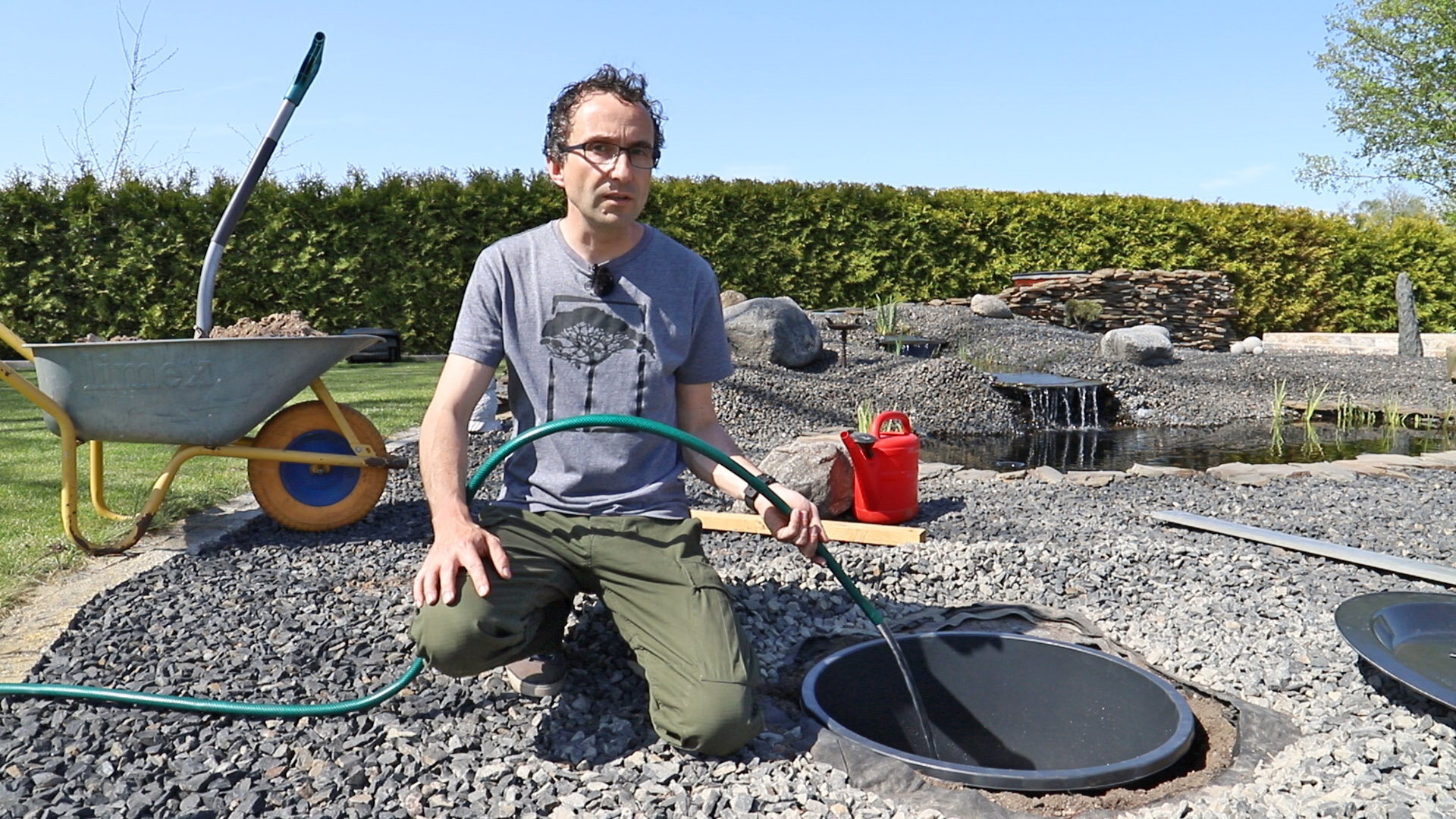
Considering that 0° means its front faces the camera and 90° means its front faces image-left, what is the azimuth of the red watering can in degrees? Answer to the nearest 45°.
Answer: approximately 45°

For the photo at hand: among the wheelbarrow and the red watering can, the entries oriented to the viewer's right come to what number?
1

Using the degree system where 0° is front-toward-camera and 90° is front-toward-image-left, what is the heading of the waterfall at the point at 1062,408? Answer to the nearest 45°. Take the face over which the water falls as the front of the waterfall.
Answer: approximately 0°

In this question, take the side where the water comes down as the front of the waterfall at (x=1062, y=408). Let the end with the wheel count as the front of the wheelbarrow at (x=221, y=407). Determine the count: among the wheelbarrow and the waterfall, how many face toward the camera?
1

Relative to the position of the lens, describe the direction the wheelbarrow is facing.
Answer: facing to the right of the viewer

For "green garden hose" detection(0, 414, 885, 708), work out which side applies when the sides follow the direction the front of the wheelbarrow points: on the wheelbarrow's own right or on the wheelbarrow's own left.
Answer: on the wheelbarrow's own right

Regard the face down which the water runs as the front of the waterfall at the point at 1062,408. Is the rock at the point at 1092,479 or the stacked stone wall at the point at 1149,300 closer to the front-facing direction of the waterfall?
the rock

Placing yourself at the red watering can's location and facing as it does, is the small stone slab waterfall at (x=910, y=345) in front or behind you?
behind

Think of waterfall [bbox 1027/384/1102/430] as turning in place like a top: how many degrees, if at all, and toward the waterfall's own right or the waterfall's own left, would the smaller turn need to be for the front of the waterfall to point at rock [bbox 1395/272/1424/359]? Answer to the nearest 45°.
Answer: approximately 135° to the waterfall's own left
